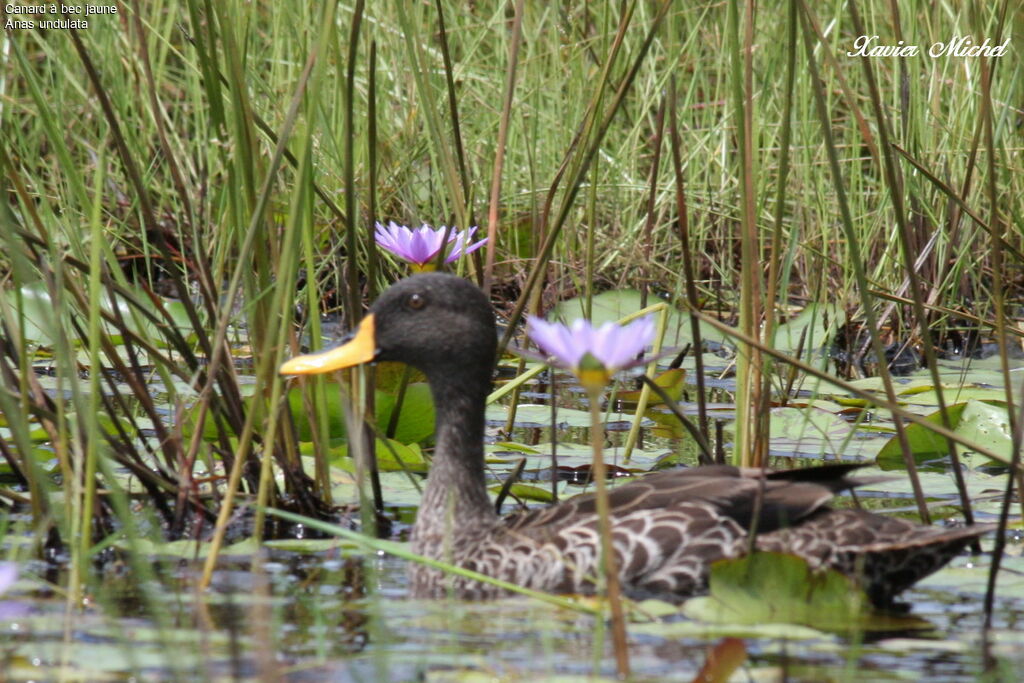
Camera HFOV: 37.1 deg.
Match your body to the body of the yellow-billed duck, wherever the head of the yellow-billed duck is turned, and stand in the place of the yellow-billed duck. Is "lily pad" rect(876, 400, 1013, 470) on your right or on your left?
on your right

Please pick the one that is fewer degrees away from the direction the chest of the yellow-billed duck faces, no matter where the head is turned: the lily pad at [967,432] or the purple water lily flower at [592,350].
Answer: the purple water lily flower

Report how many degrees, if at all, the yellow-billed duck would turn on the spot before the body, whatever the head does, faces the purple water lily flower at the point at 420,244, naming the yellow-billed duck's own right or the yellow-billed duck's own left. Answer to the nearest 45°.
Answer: approximately 45° to the yellow-billed duck's own right

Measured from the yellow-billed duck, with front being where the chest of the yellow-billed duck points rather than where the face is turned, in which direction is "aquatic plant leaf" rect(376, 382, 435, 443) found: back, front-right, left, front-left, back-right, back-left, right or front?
front-right

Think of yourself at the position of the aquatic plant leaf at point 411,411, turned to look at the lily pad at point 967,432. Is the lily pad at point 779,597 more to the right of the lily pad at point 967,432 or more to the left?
right

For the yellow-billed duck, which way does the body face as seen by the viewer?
to the viewer's left

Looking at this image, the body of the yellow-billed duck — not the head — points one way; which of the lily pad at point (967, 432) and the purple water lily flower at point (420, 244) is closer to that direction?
the purple water lily flower

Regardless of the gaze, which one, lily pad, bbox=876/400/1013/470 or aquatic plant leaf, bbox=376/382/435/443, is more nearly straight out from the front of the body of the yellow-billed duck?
the aquatic plant leaf
